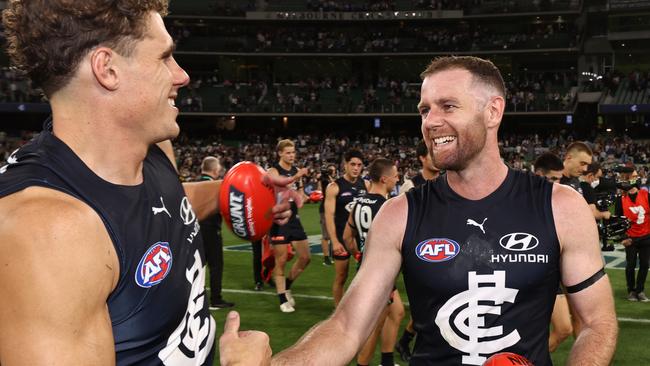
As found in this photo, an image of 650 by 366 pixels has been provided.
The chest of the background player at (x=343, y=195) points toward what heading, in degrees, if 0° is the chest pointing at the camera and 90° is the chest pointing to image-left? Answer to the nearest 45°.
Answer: approximately 315°

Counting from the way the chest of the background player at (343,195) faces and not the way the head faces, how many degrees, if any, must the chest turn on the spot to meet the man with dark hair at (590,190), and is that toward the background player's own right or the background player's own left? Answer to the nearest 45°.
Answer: approximately 45° to the background player's own left

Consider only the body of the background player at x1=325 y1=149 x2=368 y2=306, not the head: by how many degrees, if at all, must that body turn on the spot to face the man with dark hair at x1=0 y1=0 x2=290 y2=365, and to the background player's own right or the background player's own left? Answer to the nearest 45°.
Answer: approximately 45° to the background player's own right

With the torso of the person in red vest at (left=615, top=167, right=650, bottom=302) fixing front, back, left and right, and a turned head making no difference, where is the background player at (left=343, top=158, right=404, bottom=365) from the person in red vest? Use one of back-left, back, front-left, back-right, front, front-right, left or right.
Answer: front-right

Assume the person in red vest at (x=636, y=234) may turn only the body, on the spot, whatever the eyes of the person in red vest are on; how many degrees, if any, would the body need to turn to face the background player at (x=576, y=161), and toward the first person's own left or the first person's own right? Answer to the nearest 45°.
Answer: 0° — they already face them

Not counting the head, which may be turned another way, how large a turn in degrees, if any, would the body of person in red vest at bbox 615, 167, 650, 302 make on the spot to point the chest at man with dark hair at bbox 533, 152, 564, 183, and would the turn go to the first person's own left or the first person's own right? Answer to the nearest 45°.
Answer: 0° — they already face them
